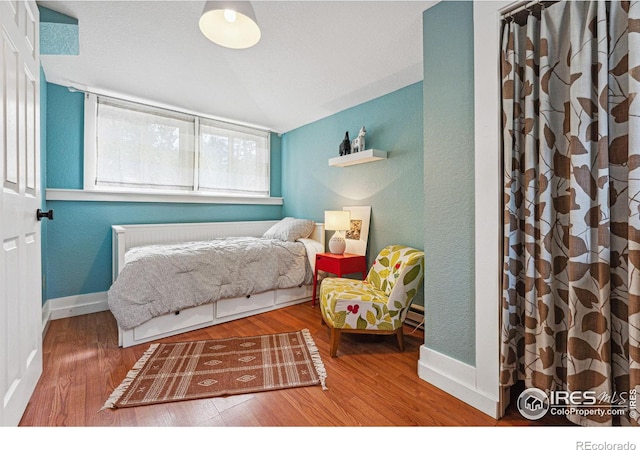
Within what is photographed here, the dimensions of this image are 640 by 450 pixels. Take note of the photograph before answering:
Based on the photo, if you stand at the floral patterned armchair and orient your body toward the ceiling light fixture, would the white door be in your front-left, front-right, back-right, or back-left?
front-right

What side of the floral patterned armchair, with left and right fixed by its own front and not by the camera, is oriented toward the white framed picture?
right

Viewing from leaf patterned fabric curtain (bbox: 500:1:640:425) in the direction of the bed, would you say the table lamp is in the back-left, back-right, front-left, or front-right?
front-right

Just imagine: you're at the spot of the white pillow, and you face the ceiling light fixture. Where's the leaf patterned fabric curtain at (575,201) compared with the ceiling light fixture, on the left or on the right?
left

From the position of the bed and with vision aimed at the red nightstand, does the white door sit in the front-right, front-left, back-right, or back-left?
back-right

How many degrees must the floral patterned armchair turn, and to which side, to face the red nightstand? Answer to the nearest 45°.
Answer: approximately 90° to its right

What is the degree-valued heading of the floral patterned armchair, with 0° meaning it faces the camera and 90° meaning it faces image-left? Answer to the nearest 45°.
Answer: approximately 90°

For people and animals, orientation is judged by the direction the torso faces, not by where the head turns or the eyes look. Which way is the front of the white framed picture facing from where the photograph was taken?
facing the viewer and to the left of the viewer
